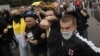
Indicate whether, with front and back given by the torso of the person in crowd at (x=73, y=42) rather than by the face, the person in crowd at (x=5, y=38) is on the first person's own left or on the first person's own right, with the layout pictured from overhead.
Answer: on the first person's own right

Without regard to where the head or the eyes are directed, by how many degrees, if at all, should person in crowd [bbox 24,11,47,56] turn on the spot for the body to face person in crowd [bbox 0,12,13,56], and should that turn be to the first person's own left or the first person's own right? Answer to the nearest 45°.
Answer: approximately 90° to the first person's own right

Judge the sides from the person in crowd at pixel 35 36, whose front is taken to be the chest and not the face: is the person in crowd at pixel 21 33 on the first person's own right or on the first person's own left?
on the first person's own right

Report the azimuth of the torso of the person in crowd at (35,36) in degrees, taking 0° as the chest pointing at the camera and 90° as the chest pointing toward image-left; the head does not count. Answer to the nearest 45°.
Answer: approximately 45°

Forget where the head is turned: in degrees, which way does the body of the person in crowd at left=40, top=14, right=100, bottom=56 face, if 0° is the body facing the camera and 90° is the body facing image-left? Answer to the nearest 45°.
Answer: approximately 45°
